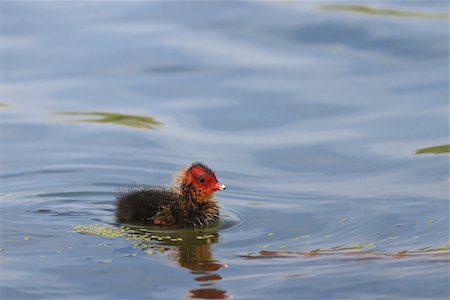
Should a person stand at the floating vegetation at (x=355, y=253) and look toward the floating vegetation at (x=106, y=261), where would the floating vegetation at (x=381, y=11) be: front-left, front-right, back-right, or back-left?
back-right

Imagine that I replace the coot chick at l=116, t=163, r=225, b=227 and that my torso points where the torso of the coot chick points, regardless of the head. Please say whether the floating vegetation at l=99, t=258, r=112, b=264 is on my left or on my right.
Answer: on my right

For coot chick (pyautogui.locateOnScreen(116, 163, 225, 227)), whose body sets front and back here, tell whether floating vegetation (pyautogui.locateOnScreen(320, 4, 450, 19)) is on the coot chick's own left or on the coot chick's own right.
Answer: on the coot chick's own left

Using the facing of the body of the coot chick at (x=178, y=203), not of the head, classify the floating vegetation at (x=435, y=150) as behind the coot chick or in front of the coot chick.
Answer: in front

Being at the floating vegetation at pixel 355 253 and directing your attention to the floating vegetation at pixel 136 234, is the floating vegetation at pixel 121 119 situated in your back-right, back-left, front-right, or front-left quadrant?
front-right

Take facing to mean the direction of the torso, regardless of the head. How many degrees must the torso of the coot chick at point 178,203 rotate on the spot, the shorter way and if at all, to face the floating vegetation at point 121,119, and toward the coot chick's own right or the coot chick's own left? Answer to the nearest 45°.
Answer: approximately 90° to the coot chick's own left

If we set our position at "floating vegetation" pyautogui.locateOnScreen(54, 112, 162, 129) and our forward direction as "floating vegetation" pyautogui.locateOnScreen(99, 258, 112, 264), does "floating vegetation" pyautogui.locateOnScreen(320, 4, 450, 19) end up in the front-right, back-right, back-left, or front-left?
back-left

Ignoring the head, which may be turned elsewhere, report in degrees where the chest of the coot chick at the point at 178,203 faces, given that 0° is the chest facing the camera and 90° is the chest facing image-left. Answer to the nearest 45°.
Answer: approximately 270°

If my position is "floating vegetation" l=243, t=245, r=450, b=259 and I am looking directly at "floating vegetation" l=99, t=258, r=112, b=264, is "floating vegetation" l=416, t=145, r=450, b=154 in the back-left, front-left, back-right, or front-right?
back-right
